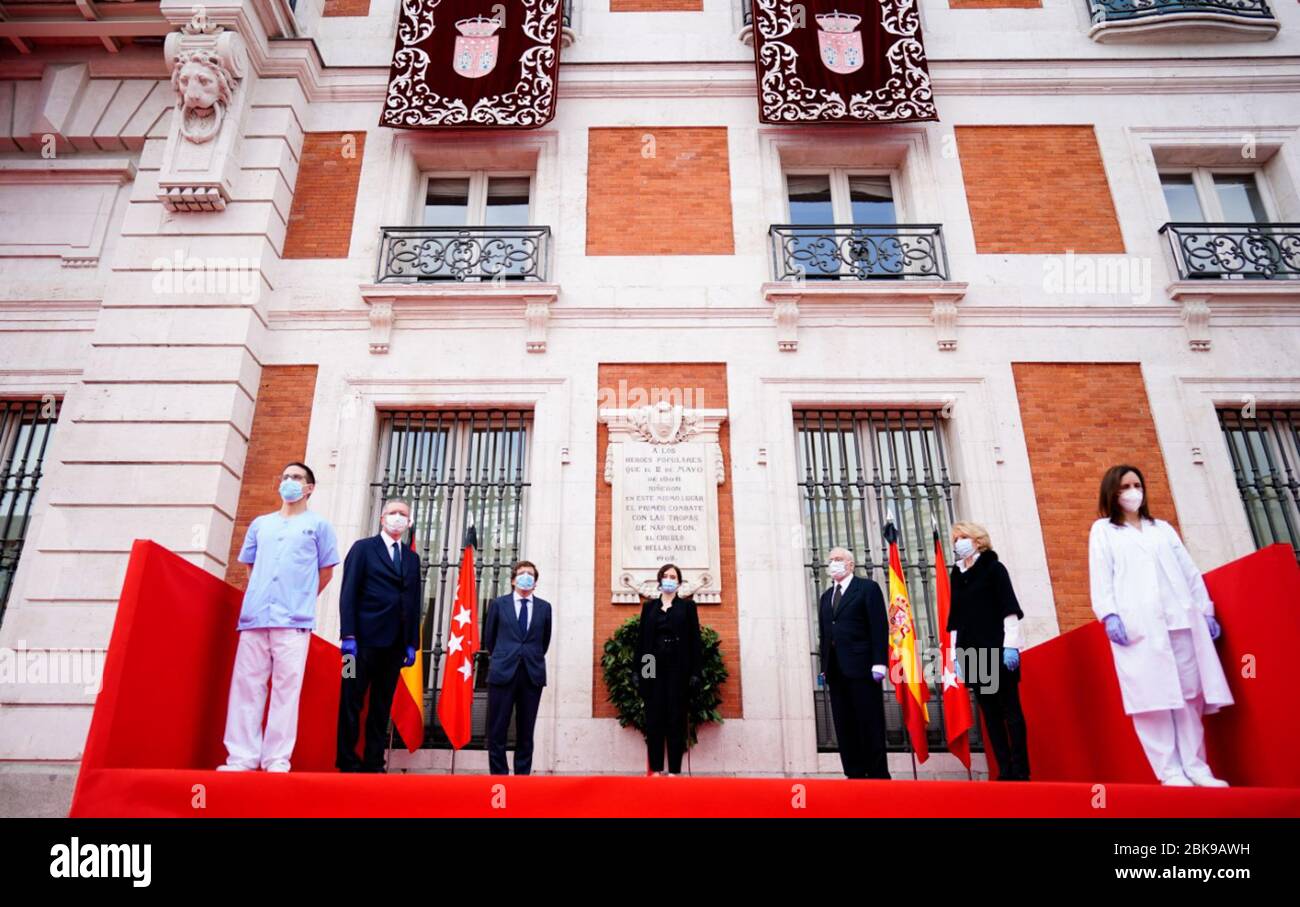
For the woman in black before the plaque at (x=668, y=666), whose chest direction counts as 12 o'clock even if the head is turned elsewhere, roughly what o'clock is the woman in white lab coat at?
The woman in white lab coat is roughly at 10 o'clock from the woman in black before the plaque.

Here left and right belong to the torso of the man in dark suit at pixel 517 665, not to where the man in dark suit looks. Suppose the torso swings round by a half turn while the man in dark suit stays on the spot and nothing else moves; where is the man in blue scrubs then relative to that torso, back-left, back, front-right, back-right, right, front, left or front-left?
back-left

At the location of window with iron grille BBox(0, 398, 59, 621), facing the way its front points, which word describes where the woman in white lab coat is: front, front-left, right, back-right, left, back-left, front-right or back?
front-left

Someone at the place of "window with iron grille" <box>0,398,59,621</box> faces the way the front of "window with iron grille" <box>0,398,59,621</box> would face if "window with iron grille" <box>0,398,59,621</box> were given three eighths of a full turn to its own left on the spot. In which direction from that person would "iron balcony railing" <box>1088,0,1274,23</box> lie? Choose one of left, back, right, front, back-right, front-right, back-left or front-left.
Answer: right

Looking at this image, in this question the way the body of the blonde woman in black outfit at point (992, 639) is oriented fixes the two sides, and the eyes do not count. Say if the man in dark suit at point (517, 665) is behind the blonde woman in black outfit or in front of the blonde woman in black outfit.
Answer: in front

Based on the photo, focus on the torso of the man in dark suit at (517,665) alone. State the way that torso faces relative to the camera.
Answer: toward the camera

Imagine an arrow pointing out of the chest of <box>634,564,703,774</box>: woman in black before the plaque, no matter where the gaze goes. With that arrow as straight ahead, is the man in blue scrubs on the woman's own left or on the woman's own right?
on the woman's own right

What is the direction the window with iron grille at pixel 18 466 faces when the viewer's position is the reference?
facing the viewer

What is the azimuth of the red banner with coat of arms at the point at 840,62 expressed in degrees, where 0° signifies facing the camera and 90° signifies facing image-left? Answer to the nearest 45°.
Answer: approximately 0°

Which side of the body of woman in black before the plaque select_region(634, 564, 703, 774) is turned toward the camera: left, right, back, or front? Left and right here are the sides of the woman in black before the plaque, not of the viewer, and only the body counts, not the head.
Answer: front
